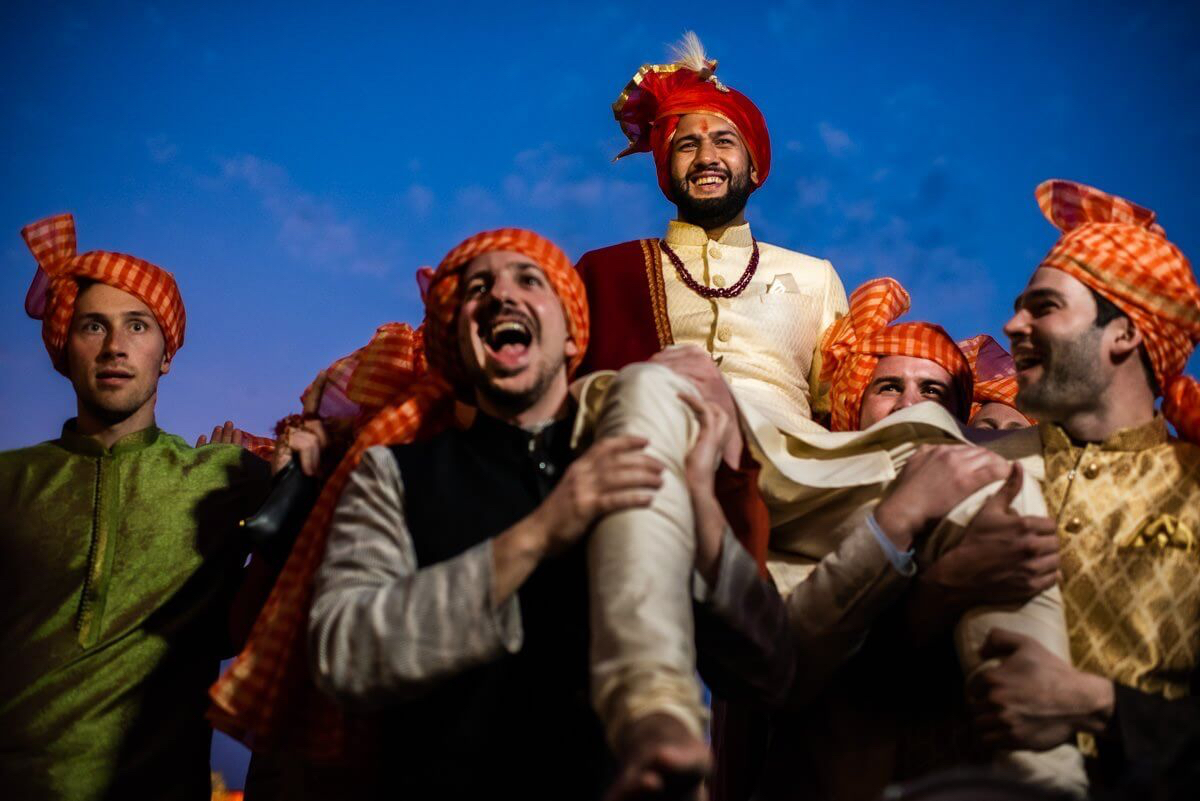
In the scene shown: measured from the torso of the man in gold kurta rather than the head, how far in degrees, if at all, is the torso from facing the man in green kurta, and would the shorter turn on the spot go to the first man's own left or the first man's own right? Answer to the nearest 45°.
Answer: approximately 45° to the first man's own right

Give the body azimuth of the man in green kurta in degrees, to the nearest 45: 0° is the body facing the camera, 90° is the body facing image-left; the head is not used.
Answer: approximately 0°

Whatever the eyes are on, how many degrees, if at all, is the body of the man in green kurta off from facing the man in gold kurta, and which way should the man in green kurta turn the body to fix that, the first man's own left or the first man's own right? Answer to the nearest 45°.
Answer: approximately 45° to the first man's own left

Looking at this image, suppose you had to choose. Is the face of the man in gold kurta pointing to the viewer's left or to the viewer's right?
to the viewer's left

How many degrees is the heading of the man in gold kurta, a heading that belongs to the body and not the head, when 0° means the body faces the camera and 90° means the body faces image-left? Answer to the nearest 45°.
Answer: approximately 45°
